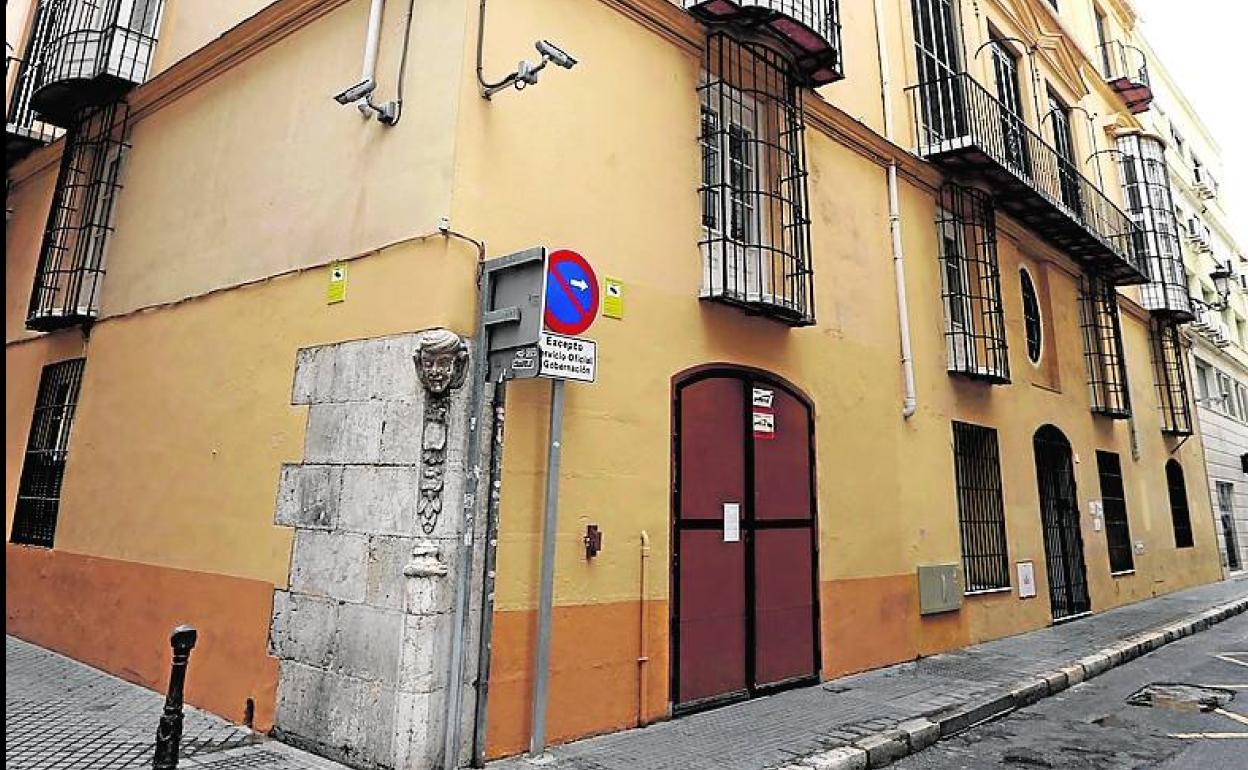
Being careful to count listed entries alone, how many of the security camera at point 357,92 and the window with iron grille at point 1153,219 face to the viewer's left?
1

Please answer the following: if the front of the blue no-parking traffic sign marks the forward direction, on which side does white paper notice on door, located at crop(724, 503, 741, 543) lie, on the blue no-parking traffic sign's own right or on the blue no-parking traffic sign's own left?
on the blue no-parking traffic sign's own left

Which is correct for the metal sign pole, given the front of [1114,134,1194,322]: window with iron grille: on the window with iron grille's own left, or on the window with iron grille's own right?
on the window with iron grille's own right

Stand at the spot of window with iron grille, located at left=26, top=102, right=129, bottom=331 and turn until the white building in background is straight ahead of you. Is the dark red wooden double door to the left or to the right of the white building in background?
right

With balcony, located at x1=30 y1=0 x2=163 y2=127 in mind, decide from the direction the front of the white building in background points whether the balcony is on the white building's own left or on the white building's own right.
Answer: on the white building's own right

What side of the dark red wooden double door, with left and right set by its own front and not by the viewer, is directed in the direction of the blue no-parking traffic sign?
right

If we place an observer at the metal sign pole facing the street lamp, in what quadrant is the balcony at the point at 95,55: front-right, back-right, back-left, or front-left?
back-left

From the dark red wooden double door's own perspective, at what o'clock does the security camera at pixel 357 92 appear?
The security camera is roughly at 3 o'clock from the dark red wooden double door.

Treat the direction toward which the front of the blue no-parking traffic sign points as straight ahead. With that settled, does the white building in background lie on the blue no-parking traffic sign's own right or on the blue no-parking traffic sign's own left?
on the blue no-parking traffic sign's own left

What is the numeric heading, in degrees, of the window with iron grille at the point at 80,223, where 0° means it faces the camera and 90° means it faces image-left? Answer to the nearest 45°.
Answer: approximately 45°

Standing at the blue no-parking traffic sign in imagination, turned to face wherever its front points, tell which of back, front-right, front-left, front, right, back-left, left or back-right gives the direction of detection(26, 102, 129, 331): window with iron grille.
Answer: back

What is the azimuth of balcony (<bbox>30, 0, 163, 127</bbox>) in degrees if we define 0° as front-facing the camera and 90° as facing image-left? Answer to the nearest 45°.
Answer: approximately 45°

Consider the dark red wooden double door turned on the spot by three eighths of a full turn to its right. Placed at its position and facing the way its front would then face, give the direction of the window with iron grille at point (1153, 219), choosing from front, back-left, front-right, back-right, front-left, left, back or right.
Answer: back-right

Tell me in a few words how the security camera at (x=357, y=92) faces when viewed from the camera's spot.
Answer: facing to the left of the viewer

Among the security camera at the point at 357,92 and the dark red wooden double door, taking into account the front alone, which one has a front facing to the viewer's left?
the security camera

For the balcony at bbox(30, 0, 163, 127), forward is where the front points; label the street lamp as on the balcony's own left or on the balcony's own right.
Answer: on the balcony's own left
